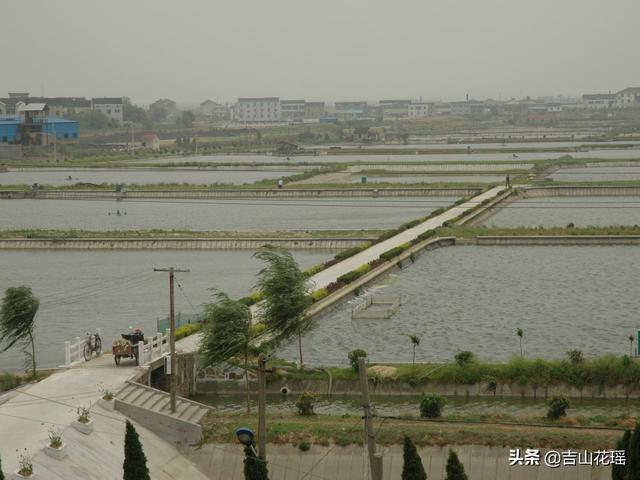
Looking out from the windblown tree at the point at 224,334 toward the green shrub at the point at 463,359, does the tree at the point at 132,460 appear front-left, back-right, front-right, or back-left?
back-right

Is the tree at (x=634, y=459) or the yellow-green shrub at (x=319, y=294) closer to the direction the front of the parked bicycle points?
the tree

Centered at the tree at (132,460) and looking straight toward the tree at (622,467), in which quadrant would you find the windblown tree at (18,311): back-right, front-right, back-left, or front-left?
back-left
